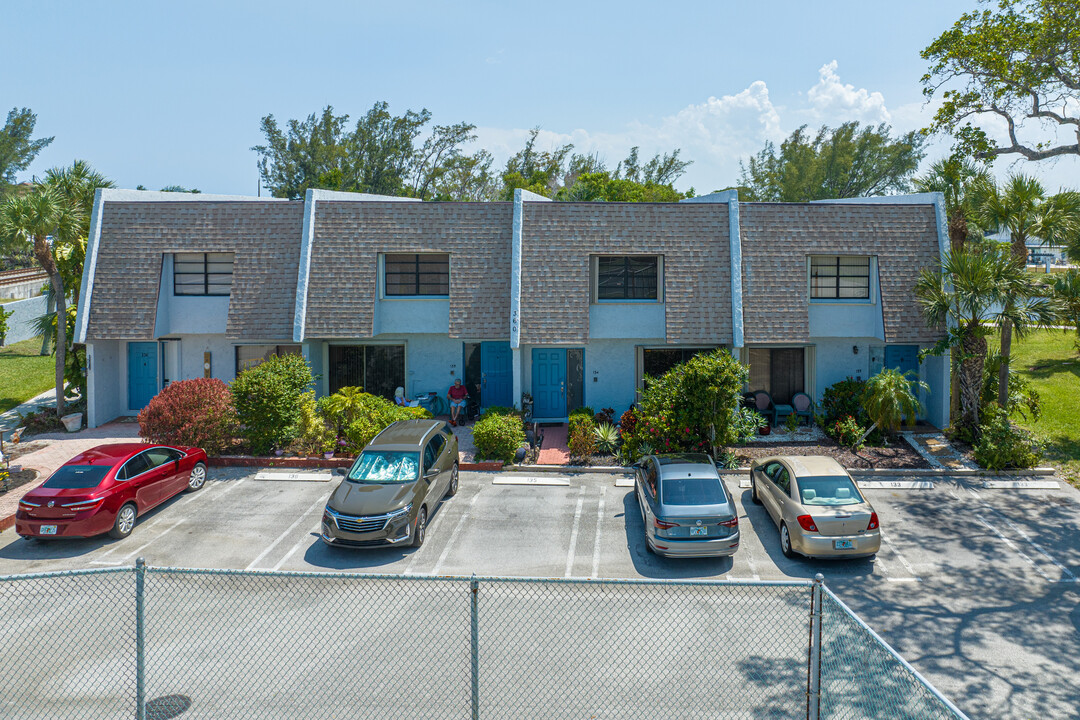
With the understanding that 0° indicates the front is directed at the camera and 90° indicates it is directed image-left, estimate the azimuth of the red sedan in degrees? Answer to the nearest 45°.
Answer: approximately 225°

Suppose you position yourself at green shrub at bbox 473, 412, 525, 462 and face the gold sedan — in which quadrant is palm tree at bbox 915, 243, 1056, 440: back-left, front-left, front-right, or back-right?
front-left

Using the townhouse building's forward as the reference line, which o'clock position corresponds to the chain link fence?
The chain link fence is roughly at 12 o'clock from the townhouse building.

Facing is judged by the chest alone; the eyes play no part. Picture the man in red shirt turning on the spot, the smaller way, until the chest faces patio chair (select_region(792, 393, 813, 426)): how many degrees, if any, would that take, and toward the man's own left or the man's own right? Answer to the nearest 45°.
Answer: approximately 90° to the man's own left

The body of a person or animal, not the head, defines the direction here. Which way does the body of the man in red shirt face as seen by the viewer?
toward the camera

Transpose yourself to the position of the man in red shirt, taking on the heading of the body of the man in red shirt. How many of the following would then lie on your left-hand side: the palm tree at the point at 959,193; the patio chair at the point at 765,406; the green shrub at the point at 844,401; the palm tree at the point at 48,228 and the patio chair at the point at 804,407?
4

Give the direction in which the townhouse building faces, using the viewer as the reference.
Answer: facing the viewer

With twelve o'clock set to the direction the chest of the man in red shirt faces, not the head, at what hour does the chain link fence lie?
The chain link fence is roughly at 12 o'clock from the man in red shirt.
